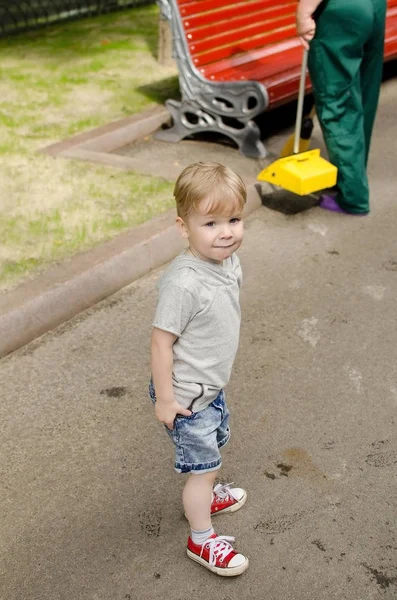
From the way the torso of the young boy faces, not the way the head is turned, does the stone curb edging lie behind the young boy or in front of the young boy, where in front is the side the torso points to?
behind

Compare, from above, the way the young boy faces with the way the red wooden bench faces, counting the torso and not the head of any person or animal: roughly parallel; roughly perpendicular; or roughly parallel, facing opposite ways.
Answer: roughly parallel

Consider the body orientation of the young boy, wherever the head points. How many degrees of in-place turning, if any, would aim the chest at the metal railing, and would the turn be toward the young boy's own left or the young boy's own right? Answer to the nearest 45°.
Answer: approximately 135° to the young boy's own left

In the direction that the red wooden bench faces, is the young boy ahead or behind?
ahead

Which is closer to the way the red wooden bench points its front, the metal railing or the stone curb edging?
the stone curb edging

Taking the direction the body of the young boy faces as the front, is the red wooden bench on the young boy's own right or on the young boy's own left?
on the young boy's own left

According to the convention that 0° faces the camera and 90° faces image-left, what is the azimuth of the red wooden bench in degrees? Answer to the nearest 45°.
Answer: approximately 315°

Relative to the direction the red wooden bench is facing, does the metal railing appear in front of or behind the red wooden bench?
behind

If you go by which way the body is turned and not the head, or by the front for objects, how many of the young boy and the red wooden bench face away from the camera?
0
